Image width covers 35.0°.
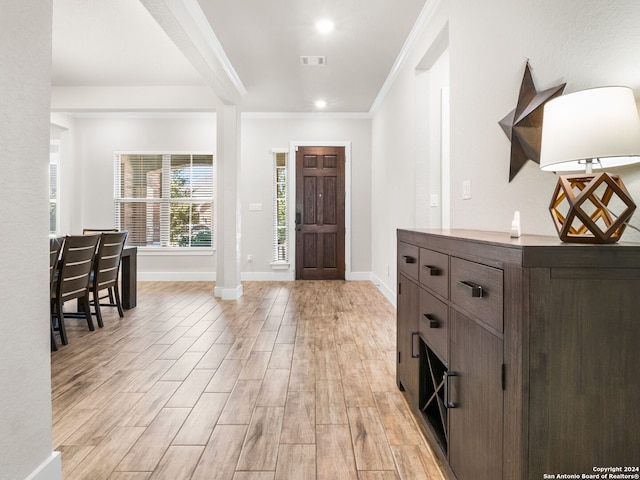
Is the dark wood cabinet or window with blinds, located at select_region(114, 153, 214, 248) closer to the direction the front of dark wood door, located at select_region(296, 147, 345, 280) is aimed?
the dark wood cabinet

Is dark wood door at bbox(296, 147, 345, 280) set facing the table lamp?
yes

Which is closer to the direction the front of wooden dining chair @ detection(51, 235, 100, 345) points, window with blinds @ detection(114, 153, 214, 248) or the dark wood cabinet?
the window with blinds

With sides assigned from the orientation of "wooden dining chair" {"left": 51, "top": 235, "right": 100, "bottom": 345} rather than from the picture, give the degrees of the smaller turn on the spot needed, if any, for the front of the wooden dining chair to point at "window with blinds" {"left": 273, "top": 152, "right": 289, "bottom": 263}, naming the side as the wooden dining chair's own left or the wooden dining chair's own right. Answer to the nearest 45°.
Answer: approximately 90° to the wooden dining chair's own right

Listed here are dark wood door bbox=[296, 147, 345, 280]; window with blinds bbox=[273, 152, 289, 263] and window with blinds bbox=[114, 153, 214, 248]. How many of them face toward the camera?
3

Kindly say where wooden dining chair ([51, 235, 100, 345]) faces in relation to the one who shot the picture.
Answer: facing away from the viewer and to the left of the viewer

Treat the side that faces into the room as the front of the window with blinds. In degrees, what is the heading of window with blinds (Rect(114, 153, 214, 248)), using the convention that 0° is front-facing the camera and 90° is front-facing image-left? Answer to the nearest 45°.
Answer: approximately 0°

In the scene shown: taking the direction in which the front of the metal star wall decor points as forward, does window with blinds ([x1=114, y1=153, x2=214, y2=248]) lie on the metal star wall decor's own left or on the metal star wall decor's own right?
on the metal star wall decor's own right

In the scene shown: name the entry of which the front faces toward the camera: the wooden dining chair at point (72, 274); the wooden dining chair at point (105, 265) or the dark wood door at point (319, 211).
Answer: the dark wood door

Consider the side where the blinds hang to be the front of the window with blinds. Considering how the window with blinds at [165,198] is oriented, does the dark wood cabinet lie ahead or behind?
ahead

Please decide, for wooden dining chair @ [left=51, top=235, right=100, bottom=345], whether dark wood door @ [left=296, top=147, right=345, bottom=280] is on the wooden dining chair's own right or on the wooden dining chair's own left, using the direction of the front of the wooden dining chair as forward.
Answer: on the wooden dining chair's own right

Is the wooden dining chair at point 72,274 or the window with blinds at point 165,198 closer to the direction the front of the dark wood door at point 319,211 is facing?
the wooden dining chair

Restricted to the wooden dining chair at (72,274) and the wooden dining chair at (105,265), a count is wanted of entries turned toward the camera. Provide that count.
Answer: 0

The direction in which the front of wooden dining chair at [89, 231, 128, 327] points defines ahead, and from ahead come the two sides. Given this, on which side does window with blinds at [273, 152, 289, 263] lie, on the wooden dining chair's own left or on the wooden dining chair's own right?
on the wooden dining chair's own right
